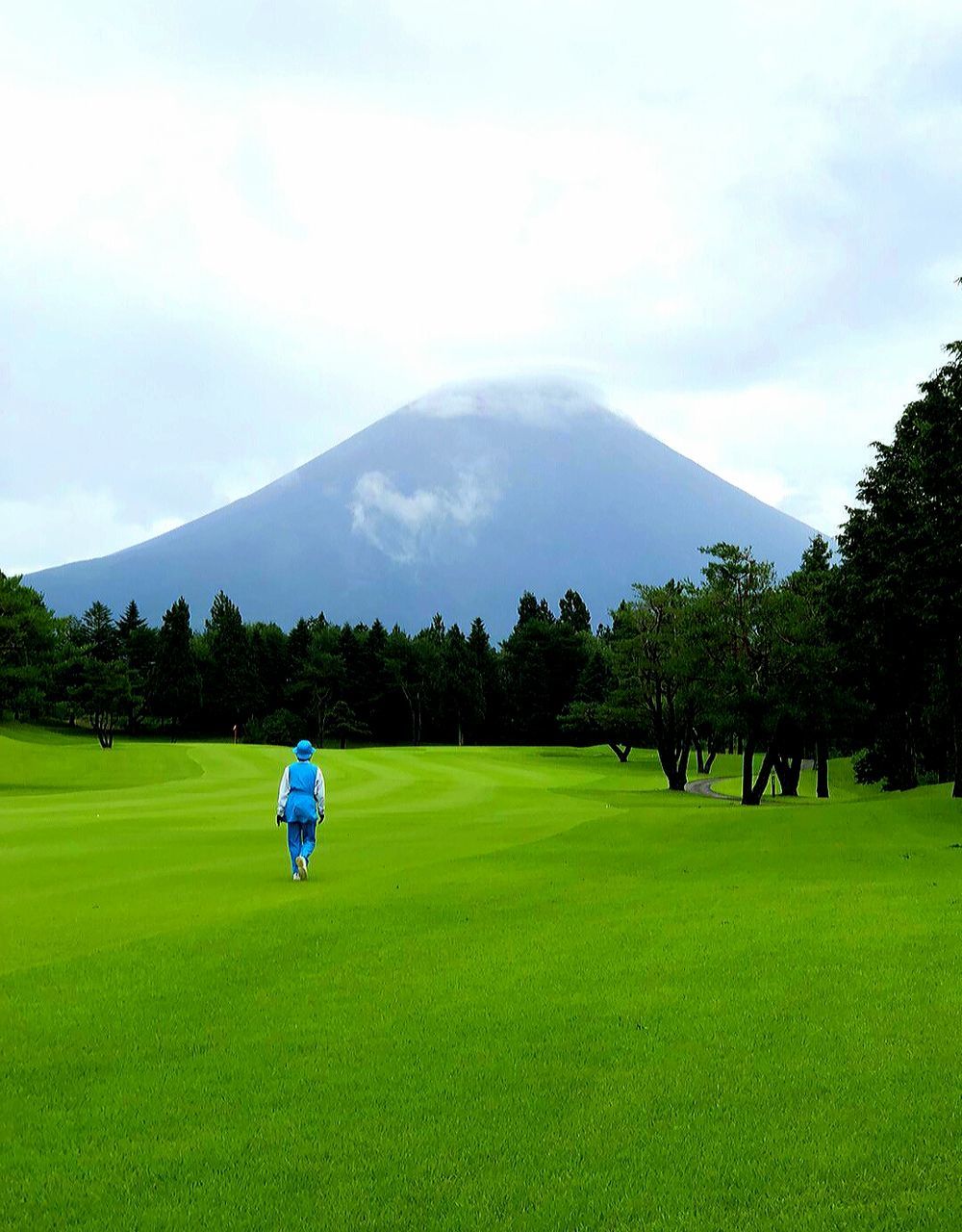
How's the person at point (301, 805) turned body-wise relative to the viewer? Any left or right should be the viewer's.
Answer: facing away from the viewer

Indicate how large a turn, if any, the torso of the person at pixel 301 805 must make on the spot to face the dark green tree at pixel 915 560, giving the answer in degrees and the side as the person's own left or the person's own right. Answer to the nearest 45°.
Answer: approximately 45° to the person's own right
